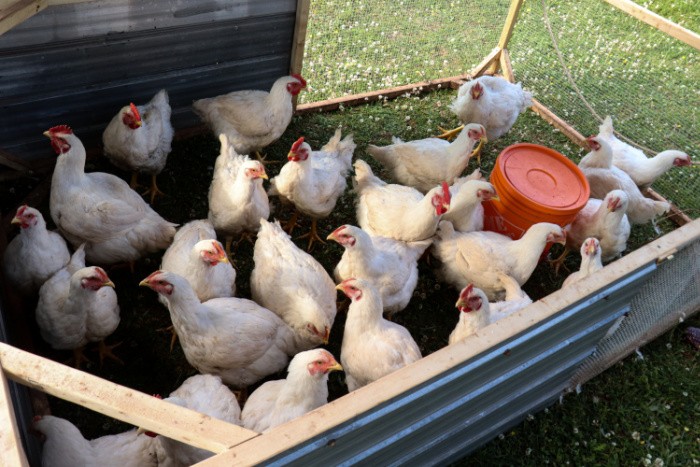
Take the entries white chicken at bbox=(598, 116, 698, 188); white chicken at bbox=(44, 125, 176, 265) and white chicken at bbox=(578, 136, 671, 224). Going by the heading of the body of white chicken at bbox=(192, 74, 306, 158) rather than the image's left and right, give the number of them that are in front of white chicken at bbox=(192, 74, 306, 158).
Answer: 2

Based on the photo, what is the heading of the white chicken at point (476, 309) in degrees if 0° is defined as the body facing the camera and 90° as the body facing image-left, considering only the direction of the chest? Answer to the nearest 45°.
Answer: approximately 45°

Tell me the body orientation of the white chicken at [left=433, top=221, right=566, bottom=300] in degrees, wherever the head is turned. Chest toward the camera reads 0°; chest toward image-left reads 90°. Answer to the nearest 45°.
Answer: approximately 270°

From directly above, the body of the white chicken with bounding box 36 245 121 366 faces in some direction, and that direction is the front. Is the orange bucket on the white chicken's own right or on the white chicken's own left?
on the white chicken's own left

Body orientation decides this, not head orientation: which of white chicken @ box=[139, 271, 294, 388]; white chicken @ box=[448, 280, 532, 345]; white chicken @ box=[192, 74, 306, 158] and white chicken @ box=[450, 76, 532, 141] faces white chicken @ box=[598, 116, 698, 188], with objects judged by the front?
white chicken @ box=[192, 74, 306, 158]

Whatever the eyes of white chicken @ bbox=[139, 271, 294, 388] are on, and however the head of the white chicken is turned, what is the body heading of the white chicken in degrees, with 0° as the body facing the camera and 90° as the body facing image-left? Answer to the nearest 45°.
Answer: approximately 90°

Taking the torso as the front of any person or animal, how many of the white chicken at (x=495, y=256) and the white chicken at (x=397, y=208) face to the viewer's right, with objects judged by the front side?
2

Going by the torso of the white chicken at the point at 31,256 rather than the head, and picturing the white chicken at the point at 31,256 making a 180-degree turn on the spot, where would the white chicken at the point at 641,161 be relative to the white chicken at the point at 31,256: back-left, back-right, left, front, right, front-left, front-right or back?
front-right

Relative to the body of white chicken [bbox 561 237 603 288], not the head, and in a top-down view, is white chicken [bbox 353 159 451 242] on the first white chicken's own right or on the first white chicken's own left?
on the first white chicken's own right

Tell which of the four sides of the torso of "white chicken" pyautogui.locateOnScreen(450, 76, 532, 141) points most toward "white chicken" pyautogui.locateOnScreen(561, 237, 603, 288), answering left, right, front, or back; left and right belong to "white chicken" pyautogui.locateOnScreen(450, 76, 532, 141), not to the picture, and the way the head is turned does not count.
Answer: left

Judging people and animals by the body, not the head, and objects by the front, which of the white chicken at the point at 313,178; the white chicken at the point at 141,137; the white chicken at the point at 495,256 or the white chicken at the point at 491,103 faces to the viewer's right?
the white chicken at the point at 495,256

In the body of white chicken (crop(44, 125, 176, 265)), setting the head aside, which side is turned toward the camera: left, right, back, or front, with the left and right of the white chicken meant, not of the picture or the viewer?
left

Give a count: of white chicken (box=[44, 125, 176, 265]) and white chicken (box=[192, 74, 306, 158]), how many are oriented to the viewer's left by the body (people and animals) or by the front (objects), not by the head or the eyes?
1
